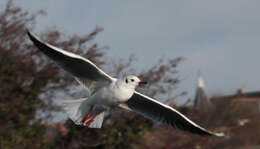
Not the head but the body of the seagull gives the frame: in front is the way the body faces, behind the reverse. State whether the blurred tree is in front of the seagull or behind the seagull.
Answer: behind

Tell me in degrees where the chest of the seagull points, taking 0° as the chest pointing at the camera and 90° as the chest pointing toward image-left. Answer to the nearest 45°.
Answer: approximately 315°
